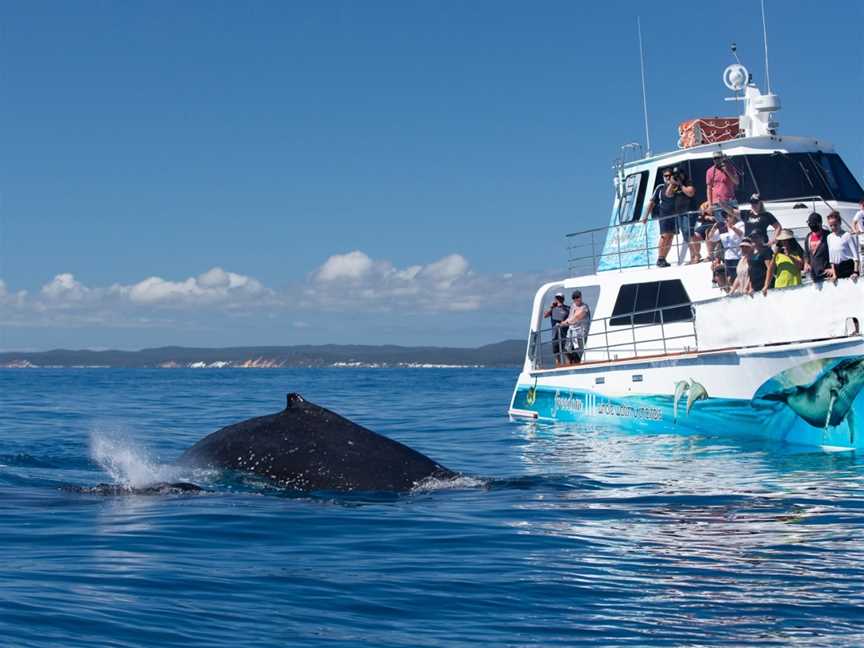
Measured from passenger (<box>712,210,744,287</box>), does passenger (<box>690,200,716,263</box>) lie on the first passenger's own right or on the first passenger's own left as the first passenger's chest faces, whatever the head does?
on the first passenger's own right

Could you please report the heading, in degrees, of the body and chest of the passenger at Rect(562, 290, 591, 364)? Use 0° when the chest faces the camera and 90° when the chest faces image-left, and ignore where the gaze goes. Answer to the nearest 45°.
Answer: approximately 45°
